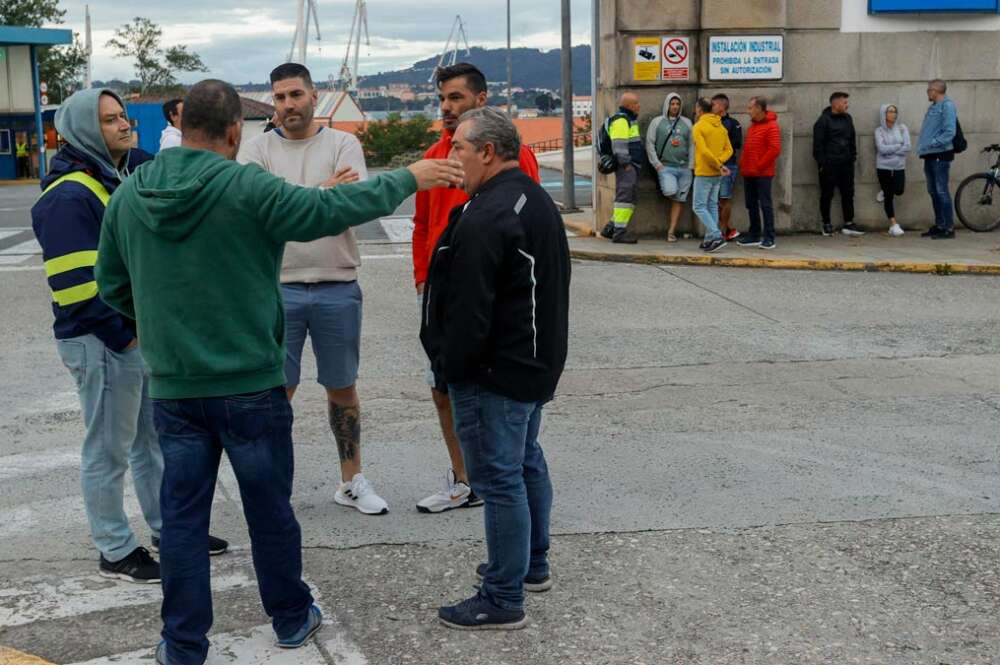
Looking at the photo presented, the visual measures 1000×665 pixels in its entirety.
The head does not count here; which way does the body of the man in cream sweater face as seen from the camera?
toward the camera

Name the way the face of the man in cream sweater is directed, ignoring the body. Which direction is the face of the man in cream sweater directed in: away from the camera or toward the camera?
toward the camera

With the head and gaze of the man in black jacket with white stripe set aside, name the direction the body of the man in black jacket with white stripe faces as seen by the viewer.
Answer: to the viewer's left

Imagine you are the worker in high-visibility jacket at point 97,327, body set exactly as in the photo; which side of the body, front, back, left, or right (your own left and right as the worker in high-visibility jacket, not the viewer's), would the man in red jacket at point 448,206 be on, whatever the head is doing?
front

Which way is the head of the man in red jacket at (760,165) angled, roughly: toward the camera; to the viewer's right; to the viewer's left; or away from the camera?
to the viewer's left

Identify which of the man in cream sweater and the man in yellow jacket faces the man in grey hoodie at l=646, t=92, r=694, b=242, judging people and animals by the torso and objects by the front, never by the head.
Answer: the man in yellow jacket

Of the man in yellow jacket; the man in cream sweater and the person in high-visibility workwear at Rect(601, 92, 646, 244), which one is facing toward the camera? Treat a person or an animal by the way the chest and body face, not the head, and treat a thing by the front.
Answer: the man in cream sweater

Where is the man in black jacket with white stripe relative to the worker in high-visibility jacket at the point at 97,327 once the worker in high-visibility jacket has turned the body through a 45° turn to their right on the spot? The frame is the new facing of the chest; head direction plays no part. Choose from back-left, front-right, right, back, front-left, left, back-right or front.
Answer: front

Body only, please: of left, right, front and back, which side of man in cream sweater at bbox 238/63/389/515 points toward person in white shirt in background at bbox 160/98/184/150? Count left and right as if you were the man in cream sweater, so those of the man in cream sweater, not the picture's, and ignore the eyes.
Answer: back

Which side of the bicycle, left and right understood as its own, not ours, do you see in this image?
left

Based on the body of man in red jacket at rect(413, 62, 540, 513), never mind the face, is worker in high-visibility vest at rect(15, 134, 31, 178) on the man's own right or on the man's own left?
on the man's own right
